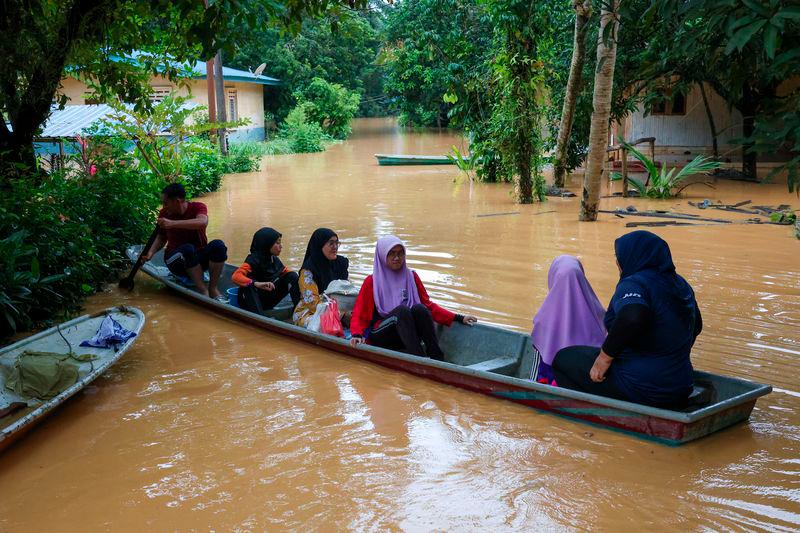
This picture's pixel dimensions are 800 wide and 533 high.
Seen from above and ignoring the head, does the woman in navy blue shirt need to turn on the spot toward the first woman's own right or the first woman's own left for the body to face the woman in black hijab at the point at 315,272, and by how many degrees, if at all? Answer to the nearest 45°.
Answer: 0° — they already face them

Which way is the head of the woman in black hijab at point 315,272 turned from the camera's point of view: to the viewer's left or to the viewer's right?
to the viewer's right

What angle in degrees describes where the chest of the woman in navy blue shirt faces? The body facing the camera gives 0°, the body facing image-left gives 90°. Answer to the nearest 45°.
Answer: approximately 135°

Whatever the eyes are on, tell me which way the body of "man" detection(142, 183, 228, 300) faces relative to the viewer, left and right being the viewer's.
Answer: facing the viewer and to the right of the viewer

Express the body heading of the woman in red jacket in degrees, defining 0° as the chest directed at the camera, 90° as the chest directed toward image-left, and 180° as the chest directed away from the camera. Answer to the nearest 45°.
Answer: approximately 315°

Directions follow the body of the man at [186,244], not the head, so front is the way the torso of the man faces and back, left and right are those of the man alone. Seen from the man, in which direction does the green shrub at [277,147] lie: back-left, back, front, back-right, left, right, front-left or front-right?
back-left

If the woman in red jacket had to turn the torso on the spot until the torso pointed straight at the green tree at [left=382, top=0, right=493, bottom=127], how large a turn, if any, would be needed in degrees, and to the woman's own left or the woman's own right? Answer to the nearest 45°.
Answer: approximately 135° to the woman's own left

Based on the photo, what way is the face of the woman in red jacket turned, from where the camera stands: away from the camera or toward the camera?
toward the camera

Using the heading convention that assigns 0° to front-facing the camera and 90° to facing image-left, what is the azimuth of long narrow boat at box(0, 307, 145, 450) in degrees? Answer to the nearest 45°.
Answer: approximately 225°

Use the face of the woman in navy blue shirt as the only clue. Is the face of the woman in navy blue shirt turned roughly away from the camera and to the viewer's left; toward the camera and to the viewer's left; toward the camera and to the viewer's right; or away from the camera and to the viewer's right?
away from the camera and to the viewer's left
